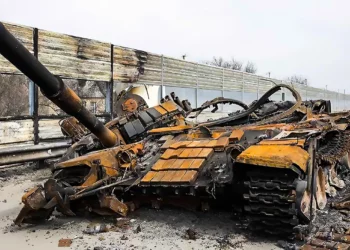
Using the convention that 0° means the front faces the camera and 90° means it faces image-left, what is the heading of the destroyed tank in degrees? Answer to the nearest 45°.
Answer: approximately 45°

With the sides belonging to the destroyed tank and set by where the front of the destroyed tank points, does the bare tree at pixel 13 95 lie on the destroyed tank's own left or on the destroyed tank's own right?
on the destroyed tank's own right

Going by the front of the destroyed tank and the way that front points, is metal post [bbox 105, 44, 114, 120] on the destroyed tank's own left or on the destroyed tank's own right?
on the destroyed tank's own right
